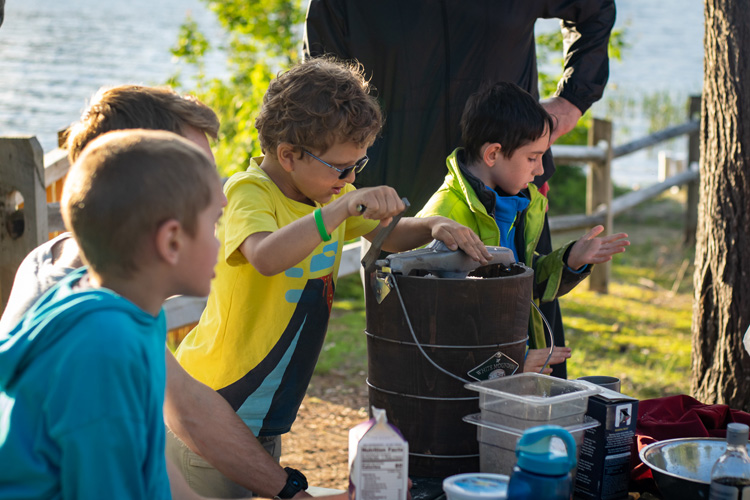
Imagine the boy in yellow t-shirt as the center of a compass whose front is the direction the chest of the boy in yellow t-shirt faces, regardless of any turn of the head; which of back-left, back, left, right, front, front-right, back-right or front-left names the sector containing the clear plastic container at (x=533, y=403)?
front

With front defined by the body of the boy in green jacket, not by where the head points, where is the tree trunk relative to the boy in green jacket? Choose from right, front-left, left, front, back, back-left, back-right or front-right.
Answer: left

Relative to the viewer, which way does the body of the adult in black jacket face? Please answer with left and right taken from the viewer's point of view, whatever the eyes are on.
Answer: facing the viewer

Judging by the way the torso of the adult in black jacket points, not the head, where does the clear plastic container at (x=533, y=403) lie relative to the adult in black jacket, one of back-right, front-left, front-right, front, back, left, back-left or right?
front

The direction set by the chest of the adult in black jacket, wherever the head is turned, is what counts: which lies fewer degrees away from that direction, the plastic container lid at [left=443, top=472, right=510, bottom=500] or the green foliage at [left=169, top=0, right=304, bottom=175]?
the plastic container lid

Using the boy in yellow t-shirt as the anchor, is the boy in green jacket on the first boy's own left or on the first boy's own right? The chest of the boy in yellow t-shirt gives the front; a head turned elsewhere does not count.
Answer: on the first boy's own left

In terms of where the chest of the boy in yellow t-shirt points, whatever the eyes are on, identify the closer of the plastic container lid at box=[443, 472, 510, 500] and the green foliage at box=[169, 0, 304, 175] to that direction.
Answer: the plastic container lid

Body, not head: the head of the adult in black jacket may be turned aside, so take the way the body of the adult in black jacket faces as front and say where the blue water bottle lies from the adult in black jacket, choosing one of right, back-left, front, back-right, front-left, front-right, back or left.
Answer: front

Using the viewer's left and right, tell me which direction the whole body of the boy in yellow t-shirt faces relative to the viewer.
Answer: facing the viewer and to the right of the viewer

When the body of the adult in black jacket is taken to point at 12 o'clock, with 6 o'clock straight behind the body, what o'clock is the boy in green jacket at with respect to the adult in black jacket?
The boy in green jacket is roughly at 11 o'clock from the adult in black jacket.

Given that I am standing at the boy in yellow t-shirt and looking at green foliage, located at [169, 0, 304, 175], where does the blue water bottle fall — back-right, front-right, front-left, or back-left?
back-right

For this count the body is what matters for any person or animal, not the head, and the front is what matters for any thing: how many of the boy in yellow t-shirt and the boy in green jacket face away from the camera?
0
